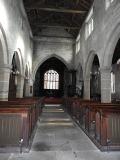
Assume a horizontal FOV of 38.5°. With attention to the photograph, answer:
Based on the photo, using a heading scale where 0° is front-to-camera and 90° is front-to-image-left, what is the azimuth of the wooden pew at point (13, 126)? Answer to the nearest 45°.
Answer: approximately 180°
